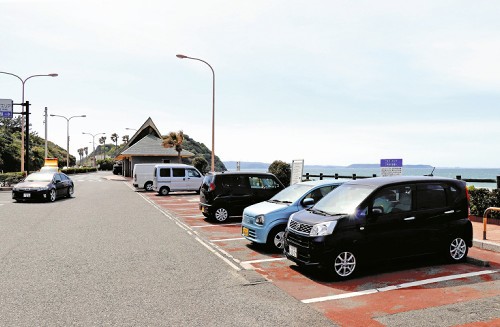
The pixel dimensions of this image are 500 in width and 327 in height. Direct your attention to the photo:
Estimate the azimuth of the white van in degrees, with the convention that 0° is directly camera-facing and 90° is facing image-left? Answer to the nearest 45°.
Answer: approximately 270°

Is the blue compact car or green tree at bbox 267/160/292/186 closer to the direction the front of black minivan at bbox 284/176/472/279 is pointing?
the blue compact car

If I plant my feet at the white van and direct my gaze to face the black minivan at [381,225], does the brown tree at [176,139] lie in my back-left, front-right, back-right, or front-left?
back-left

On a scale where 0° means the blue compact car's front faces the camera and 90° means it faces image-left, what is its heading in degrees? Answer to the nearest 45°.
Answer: approximately 45°

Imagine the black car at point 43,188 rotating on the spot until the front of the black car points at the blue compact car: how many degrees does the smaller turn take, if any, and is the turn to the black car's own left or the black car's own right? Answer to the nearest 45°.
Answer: approximately 45° to the black car's own left

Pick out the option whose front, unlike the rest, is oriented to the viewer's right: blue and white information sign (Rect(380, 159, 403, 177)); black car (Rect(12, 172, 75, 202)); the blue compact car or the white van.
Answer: the white van

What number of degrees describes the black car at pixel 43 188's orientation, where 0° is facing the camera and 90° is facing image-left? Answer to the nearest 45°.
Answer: approximately 45°

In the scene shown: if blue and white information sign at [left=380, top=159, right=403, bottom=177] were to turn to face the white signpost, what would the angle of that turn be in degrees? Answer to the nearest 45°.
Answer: approximately 135° to its right

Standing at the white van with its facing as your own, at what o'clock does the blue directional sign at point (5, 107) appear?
The blue directional sign is roughly at 7 o'clock from the white van.

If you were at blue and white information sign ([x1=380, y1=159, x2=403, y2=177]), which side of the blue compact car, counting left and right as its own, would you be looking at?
back

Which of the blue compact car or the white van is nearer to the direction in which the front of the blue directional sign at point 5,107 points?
the blue compact car

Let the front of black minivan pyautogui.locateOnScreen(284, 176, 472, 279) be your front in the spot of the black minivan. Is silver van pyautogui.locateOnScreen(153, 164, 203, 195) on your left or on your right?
on your right
